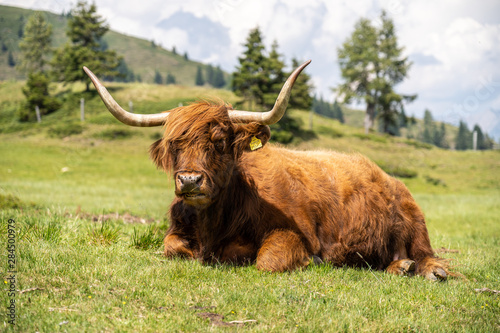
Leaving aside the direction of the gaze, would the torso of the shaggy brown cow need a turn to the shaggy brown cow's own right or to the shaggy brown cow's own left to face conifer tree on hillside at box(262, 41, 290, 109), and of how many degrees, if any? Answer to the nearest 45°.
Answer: approximately 135° to the shaggy brown cow's own right

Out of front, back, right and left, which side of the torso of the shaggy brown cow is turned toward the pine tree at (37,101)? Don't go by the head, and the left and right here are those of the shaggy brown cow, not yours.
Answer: right

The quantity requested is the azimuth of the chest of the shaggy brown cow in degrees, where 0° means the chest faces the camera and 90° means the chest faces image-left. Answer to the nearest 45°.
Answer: approximately 45°

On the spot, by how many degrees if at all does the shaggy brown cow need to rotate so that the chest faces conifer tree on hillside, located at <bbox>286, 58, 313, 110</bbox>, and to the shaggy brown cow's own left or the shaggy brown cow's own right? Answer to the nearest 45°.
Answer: approximately 135° to the shaggy brown cow's own right

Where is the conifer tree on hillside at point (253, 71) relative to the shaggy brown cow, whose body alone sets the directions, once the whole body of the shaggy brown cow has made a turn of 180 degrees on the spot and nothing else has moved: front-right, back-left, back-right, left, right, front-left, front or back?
front-left
